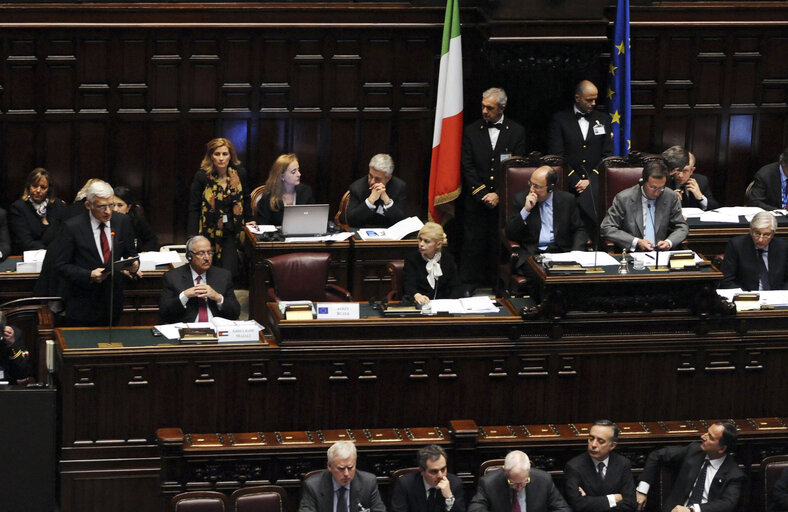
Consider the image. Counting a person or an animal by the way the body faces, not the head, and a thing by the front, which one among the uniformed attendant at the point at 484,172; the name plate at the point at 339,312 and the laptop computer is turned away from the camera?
the laptop computer

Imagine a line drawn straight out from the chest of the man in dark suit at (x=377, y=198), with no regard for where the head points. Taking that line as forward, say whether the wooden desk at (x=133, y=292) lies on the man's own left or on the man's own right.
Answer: on the man's own right

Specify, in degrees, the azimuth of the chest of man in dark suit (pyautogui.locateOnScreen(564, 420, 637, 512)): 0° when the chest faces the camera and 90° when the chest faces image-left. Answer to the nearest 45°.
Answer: approximately 0°

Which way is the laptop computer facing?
away from the camera

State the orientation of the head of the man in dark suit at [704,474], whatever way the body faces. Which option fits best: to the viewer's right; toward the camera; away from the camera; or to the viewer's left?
to the viewer's left

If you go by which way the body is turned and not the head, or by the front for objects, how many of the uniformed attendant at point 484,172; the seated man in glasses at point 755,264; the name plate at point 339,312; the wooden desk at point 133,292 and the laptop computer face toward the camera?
3

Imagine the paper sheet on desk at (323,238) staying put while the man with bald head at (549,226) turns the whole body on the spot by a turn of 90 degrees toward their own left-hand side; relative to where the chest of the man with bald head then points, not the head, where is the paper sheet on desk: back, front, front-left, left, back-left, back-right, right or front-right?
back
